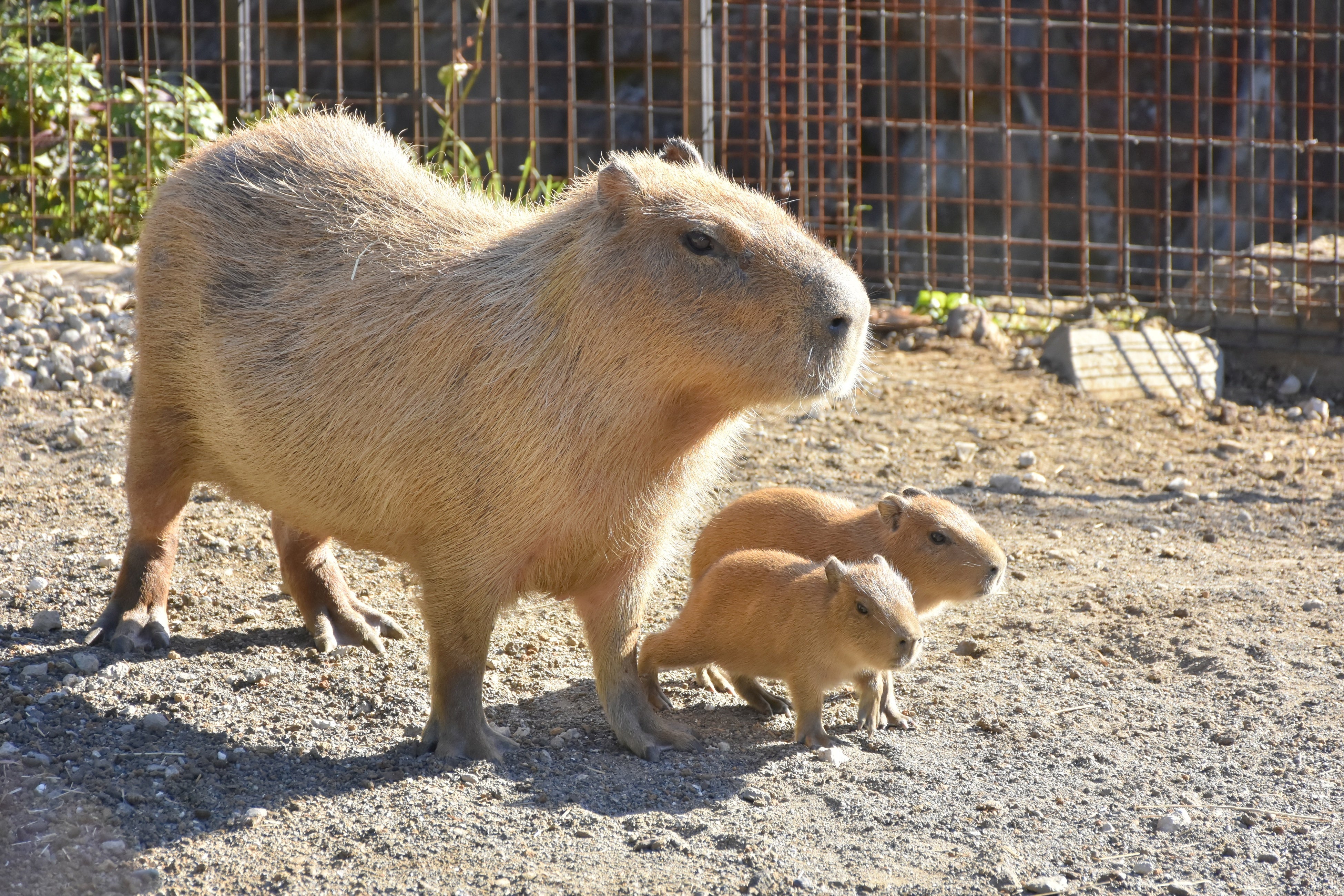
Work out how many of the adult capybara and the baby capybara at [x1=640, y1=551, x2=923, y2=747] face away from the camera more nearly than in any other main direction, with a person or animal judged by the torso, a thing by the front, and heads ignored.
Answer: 0

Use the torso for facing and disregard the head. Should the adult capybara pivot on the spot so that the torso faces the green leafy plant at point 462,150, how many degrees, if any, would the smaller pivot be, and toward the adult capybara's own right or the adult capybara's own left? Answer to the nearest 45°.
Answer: approximately 135° to the adult capybara's own left

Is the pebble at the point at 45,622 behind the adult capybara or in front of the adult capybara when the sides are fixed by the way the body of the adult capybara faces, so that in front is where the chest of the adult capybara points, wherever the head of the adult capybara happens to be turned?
behind

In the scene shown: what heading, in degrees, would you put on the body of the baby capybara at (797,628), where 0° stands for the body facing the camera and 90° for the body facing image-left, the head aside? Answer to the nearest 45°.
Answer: approximately 315°

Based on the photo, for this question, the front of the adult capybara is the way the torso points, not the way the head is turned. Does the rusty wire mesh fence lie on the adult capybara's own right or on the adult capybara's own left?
on the adult capybara's own left

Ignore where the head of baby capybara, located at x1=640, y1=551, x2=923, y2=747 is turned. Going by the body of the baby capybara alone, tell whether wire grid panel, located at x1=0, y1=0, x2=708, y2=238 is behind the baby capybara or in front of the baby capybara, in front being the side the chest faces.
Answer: behind

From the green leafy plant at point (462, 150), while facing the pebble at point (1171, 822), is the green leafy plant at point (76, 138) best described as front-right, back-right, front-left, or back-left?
back-right
